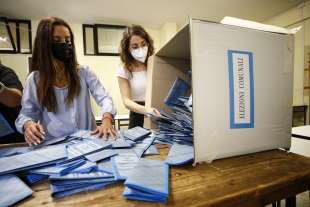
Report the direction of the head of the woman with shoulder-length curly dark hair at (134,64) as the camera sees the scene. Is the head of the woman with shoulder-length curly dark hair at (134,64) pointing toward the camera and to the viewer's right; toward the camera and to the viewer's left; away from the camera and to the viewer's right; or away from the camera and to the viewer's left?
toward the camera and to the viewer's right

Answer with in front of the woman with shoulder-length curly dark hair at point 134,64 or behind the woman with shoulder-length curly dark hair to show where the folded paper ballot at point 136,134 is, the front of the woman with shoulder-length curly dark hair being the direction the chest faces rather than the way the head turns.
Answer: in front

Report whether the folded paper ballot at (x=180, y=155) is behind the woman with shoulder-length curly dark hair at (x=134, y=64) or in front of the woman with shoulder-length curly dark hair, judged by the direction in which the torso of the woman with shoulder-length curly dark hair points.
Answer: in front

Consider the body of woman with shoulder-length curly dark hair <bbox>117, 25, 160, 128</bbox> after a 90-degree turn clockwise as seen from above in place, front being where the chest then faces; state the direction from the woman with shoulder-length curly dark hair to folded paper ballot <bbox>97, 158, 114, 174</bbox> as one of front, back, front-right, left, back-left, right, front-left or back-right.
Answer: front-left

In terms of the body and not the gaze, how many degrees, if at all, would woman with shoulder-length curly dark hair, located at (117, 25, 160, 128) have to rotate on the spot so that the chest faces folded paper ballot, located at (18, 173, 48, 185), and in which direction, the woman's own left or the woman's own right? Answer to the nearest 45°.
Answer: approximately 45° to the woman's own right

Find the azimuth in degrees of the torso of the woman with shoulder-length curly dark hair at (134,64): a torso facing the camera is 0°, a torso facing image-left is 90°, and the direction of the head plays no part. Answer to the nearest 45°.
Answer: approximately 315°

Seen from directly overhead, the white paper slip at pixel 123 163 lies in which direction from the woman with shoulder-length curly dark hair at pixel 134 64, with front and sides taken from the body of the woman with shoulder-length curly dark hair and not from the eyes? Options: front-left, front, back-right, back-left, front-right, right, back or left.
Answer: front-right

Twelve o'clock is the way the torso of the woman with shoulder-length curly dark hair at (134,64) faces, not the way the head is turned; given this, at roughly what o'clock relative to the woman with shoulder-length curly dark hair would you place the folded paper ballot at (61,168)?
The folded paper ballot is roughly at 2 o'clock from the woman with shoulder-length curly dark hair.

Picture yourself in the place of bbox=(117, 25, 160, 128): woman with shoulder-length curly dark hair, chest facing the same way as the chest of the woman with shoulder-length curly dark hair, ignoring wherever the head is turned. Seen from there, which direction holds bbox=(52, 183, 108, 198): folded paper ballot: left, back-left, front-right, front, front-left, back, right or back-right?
front-right

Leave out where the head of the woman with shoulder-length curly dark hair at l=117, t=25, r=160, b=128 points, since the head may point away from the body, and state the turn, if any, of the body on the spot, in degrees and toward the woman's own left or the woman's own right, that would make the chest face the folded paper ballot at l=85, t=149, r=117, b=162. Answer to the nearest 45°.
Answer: approximately 45° to the woman's own right

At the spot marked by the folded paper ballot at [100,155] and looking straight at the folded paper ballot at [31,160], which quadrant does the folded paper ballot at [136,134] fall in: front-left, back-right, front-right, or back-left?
back-right
